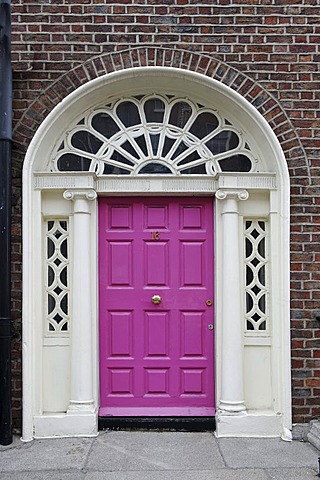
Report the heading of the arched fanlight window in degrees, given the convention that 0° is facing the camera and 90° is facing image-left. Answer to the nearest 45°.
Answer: approximately 0°

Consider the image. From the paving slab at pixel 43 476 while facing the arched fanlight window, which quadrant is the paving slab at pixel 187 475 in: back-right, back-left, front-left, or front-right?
front-right

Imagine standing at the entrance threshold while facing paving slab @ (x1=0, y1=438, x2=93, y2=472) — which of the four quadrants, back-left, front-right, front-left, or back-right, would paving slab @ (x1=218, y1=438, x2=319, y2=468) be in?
back-left

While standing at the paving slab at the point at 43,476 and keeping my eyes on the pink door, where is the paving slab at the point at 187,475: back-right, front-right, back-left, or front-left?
front-right

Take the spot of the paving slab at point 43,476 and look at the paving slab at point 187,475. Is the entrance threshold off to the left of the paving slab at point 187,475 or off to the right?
left

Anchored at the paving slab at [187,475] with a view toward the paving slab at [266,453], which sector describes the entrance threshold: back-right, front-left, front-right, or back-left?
front-left

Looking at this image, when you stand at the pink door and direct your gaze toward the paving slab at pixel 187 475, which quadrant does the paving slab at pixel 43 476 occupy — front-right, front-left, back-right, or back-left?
front-right
